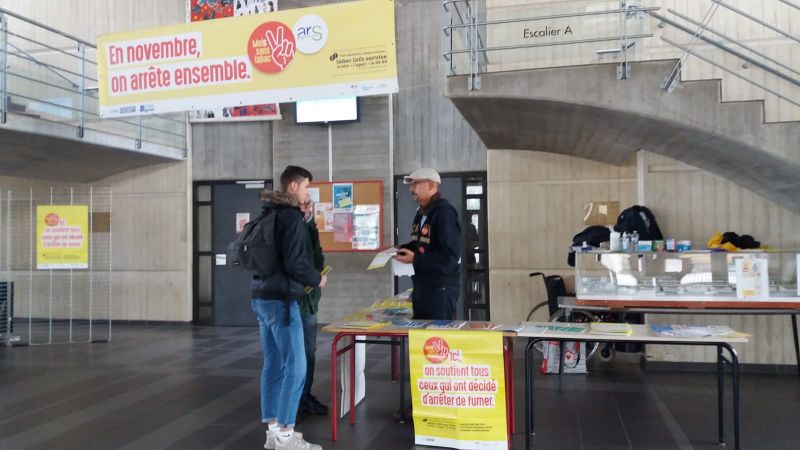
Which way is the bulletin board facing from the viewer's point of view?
toward the camera

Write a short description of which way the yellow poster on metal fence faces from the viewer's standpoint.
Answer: facing the viewer

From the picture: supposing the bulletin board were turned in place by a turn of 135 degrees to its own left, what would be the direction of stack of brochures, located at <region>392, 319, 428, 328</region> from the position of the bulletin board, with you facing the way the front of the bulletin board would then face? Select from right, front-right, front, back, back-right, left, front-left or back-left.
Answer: back-right

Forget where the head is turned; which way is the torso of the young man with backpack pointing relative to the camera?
to the viewer's right

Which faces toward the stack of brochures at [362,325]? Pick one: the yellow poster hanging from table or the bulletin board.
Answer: the bulletin board

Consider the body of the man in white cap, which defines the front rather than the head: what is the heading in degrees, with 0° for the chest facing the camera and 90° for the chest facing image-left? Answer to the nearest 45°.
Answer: approximately 45°

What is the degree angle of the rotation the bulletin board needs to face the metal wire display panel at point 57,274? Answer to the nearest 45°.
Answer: approximately 90° to its right

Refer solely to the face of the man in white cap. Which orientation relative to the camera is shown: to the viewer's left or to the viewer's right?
to the viewer's left

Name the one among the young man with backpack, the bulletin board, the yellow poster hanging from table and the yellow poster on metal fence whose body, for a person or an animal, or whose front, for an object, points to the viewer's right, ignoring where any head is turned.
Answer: the young man with backpack

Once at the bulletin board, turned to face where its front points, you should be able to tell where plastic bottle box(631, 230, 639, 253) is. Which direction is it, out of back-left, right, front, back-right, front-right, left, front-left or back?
front-left

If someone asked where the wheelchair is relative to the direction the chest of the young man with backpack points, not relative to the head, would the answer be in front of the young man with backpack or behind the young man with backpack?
in front

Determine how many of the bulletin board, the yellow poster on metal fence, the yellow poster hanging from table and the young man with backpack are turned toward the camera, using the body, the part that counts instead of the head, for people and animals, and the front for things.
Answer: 3

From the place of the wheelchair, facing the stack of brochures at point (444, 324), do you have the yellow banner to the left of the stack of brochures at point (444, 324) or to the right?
right

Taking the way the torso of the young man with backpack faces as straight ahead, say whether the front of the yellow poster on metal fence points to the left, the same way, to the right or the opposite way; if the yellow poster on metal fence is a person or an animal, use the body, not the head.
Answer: to the right

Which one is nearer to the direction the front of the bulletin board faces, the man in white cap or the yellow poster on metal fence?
the man in white cap
